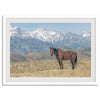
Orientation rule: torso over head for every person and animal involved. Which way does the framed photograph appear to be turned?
toward the camera
